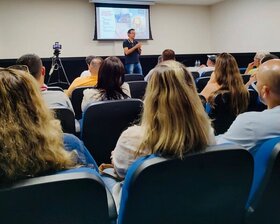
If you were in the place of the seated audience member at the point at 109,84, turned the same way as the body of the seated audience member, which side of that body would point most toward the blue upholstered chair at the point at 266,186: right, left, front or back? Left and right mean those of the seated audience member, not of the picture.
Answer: back

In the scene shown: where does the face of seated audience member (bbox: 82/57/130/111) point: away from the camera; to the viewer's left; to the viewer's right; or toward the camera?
away from the camera

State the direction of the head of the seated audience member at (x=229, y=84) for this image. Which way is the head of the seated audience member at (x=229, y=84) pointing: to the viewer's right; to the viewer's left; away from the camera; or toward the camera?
away from the camera

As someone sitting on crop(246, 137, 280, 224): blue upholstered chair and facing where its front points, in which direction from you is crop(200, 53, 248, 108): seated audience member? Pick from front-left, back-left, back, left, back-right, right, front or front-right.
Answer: front-right

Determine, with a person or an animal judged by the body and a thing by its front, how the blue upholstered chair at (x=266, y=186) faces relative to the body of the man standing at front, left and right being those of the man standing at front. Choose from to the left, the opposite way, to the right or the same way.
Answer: the opposite way

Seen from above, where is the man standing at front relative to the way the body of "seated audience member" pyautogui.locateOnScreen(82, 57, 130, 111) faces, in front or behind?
in front

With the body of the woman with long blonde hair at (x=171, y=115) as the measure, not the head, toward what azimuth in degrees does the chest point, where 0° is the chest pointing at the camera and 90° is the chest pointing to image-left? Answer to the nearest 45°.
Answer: approximately 180°

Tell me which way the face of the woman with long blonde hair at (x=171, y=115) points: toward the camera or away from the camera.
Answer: away from the camera

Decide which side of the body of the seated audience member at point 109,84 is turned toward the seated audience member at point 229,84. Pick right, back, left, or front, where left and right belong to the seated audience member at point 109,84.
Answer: right

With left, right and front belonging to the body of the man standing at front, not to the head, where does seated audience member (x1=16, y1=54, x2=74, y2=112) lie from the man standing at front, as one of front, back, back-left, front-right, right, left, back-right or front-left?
front-right

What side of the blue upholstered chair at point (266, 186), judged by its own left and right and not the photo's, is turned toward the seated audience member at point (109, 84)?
front

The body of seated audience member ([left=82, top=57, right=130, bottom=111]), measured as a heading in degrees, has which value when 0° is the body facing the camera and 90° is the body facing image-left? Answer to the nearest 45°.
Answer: approximately 180°

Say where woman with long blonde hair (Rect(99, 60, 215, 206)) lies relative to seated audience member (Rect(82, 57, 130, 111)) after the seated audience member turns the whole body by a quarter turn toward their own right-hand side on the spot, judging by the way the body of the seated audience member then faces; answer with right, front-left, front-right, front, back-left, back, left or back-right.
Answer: right

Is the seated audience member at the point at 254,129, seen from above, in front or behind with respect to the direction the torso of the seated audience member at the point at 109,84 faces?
behind

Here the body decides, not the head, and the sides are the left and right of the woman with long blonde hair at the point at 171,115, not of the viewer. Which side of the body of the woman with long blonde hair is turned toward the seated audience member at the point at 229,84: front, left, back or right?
front

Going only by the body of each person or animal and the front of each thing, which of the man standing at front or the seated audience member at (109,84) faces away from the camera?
the seated audience member
